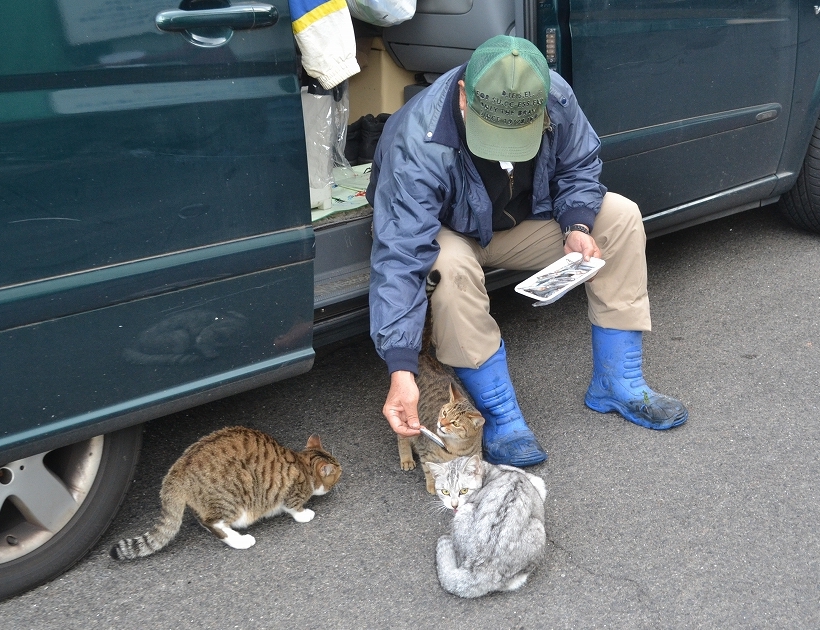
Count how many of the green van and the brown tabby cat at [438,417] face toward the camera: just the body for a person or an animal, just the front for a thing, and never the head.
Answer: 1

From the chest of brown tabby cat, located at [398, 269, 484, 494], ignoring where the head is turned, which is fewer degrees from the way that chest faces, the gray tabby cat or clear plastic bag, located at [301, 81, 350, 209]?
the gray tabby cat

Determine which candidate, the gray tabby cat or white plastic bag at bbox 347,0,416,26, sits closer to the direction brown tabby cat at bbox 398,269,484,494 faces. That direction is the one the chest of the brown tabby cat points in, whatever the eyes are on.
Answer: the gray tabby cat

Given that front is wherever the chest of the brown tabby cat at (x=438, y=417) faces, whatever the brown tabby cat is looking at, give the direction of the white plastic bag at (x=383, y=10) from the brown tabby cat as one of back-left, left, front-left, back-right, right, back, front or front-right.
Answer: back

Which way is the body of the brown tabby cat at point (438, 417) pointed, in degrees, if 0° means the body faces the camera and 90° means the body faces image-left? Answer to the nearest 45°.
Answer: approximately 0°

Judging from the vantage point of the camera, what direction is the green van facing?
facing away from the viewer and to the right of the viewer
